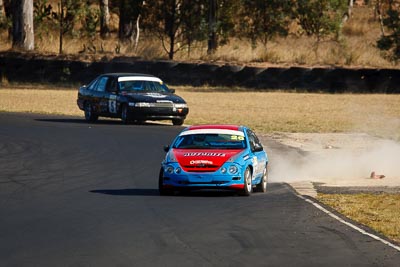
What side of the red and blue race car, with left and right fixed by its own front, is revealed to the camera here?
front
